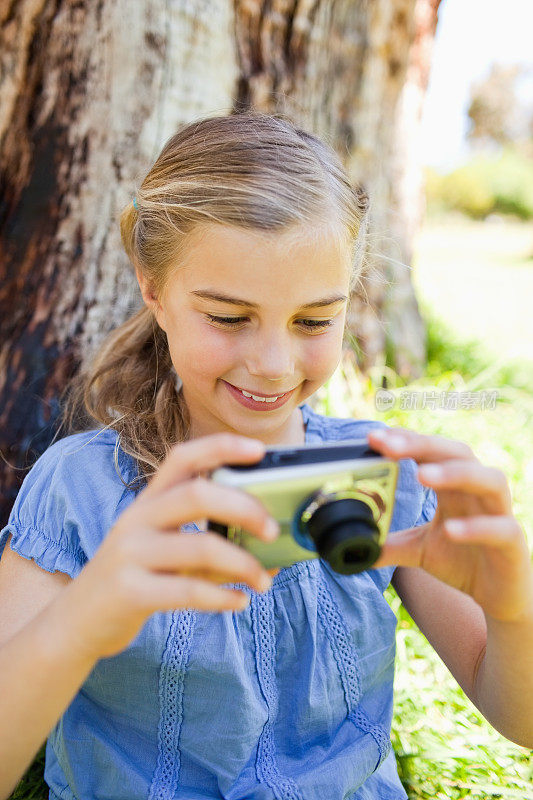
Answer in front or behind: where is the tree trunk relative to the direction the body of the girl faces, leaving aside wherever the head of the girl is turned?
behind

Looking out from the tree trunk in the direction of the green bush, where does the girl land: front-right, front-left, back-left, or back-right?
back-right

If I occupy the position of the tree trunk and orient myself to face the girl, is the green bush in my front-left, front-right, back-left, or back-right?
back-left

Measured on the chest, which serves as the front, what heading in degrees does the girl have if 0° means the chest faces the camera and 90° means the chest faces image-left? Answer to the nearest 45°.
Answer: approximately 0°

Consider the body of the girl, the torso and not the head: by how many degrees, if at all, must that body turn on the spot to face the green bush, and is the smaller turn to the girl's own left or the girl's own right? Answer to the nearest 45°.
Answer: approximately 180°
